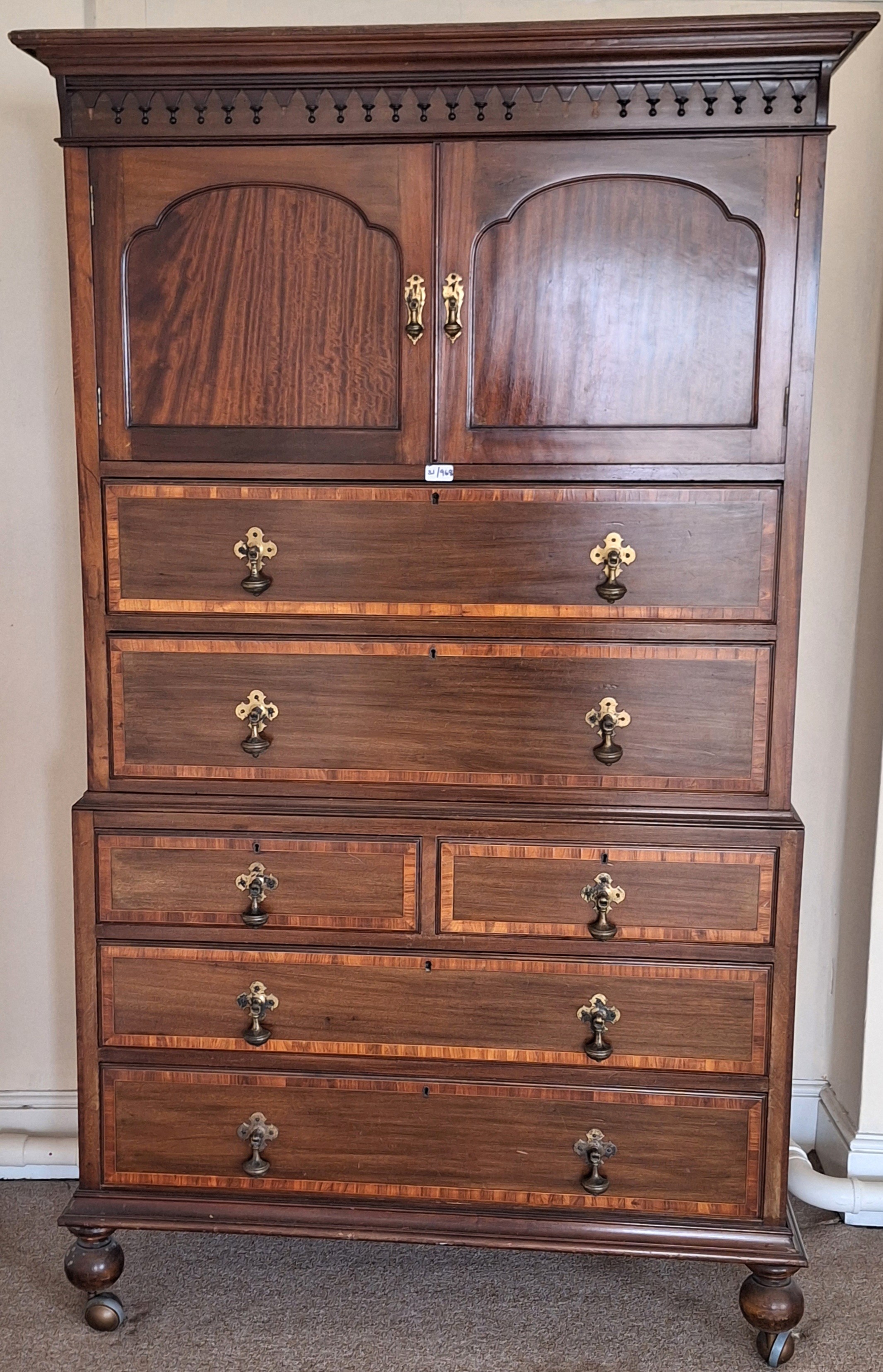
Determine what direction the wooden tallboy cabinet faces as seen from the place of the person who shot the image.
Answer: facing the viewer
